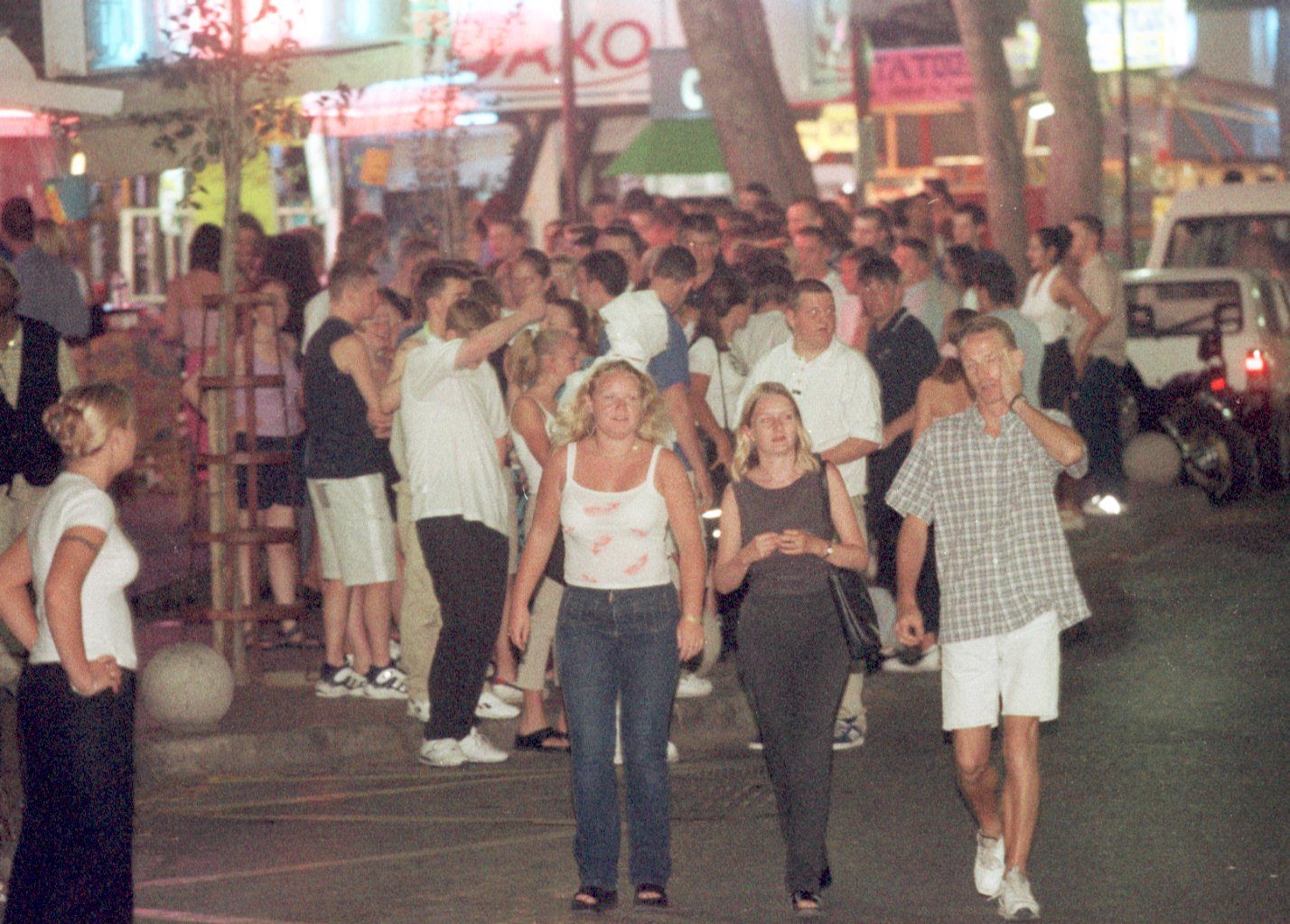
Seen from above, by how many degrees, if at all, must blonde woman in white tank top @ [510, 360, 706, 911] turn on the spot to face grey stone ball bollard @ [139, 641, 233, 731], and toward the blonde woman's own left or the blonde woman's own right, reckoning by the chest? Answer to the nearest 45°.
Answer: approximately 135° to the blonde woman's own right

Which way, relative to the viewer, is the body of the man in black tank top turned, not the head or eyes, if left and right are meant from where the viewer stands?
facing away from the viewer and to the right of the viewer

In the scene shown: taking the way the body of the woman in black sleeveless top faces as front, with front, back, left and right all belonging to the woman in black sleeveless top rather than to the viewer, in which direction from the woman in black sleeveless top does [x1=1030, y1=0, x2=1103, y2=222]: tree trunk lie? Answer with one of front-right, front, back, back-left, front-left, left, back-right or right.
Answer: back

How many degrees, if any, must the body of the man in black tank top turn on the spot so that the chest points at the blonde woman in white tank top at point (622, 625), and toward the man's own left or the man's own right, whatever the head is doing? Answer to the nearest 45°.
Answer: approximately 135° to the man's own right

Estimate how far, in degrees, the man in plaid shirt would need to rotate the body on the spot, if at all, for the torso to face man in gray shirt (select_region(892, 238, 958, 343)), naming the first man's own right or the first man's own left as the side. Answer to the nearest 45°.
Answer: approximately 180°
